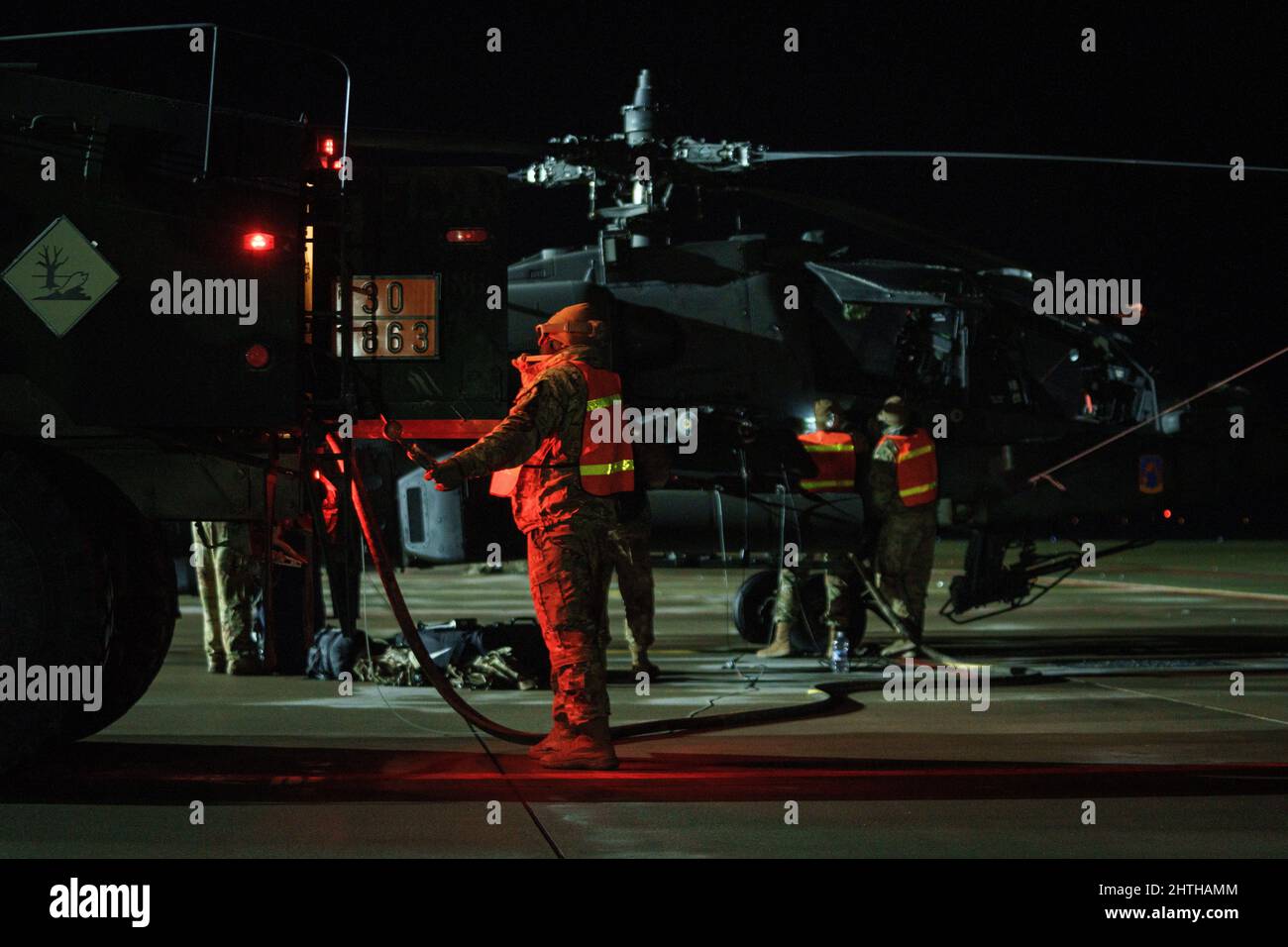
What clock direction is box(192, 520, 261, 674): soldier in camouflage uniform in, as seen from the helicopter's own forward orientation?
The soldier in camouflage uniform is roughly at 5 o'clock from the helicopter.

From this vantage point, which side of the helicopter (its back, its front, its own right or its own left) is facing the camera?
right

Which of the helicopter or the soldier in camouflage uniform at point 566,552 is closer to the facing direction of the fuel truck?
the helicopter

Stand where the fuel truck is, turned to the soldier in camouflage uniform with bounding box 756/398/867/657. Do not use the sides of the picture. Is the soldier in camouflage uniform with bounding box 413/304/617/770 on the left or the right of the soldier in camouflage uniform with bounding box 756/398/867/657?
right

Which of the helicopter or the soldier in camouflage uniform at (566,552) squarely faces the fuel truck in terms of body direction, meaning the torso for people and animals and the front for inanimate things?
the soldier in camouflage uniform

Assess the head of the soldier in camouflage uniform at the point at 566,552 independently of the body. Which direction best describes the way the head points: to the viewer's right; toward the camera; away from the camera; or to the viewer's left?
to the viewer's left

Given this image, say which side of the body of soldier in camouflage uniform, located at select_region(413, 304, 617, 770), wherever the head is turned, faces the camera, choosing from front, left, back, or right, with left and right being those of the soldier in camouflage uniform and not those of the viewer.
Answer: left

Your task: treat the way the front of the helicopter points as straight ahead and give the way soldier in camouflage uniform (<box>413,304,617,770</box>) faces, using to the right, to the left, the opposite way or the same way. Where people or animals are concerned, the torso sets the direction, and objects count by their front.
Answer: the opposite way

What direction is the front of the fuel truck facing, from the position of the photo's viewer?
facing away from the viewer and to the left of the viewer

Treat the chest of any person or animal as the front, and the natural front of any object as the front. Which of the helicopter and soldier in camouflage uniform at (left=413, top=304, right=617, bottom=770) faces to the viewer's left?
the soldier in camouflage uniform

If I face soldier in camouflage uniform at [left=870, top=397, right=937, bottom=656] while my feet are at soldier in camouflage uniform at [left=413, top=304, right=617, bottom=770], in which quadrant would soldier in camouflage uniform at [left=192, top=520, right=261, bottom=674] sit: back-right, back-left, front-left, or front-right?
front-left

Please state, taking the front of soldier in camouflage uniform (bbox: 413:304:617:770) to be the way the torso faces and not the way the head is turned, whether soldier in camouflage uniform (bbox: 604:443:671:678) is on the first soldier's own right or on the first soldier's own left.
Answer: on the first soldier's own right

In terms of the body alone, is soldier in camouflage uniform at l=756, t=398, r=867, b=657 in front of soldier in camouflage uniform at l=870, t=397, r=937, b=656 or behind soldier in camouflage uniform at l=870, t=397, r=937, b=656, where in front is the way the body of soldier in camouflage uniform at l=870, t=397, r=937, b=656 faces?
in front

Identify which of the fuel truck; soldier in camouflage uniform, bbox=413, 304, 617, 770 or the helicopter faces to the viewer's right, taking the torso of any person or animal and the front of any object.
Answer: the helicopter
